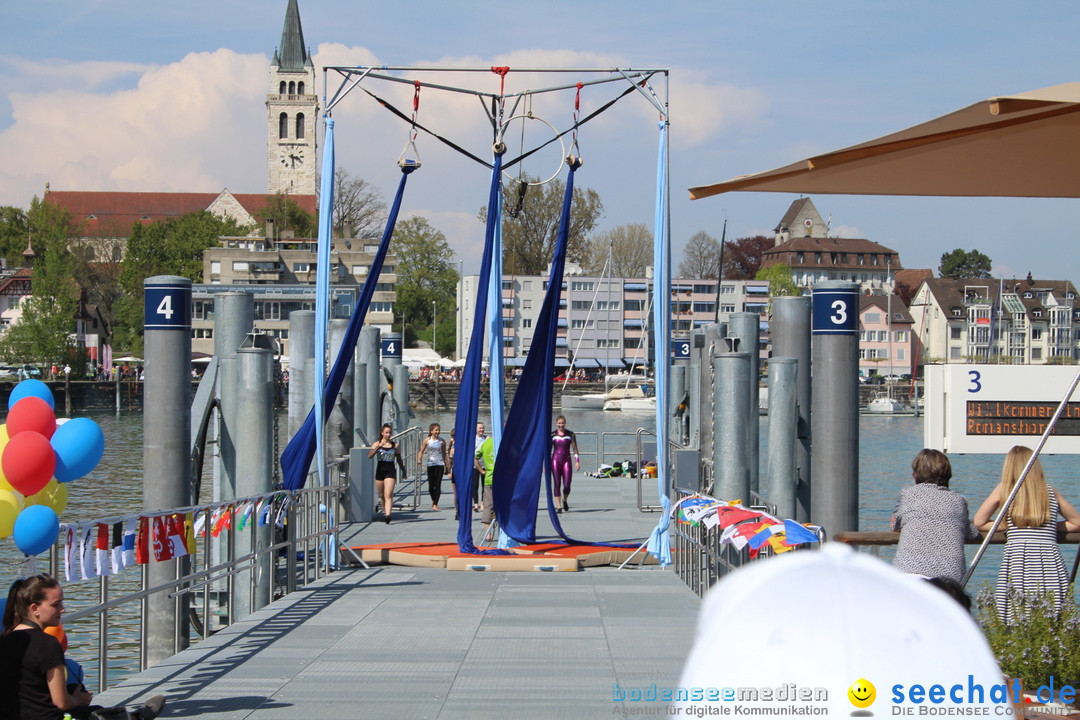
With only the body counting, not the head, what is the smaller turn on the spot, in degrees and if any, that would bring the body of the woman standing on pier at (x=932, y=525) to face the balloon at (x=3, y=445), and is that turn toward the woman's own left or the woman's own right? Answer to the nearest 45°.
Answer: approximately 90° to the woman's own left

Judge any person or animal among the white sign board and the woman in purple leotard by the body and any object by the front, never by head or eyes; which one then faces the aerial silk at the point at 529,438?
the woman in purple leotard

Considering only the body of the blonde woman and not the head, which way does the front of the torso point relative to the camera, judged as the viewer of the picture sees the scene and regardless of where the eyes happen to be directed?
away from the camera

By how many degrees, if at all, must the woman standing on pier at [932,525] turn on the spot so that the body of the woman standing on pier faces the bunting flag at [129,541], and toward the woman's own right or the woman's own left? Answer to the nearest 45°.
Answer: approximately 90° to the woman's own left

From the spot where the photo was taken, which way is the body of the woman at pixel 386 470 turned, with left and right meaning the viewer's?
facing the viewer

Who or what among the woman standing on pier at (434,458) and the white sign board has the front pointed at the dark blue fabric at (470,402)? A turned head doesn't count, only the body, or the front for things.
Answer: the woman standing on pier

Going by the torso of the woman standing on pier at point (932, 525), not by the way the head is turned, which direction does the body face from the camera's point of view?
away from the camera

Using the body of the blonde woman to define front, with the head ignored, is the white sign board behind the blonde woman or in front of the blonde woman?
in front

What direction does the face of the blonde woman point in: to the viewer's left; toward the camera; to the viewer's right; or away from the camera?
away from the camera

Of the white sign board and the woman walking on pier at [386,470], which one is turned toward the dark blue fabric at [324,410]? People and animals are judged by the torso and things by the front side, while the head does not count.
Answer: the woman walking on pier

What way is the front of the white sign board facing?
toward the camera

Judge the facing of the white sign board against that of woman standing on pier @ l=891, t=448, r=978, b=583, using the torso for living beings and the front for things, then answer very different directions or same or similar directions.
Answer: very different directions

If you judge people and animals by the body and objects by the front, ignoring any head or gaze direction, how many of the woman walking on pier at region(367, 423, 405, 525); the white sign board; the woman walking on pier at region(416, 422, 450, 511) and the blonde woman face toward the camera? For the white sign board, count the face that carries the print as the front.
3

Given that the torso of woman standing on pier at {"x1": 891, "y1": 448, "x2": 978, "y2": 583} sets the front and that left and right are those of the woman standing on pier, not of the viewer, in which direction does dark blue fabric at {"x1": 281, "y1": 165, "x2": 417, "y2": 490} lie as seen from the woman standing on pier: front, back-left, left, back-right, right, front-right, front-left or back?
front-left
